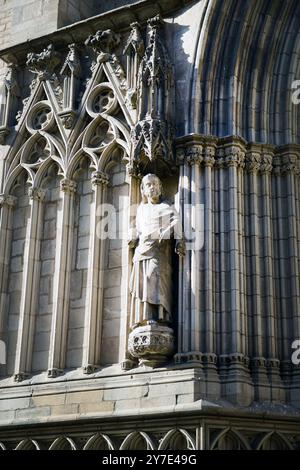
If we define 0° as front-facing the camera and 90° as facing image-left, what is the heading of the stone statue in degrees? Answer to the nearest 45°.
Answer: approximately 0°
